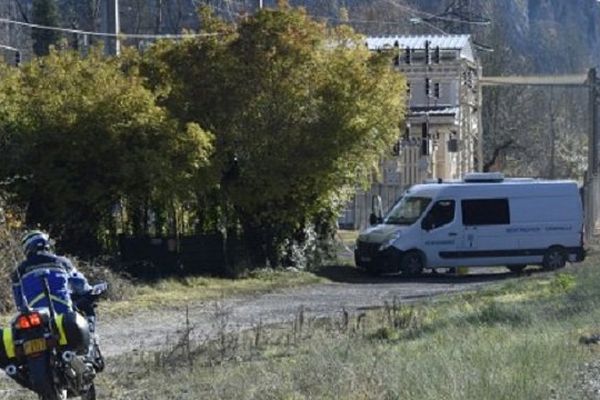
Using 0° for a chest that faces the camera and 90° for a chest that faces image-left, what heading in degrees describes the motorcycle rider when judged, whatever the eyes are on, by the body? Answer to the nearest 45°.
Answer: approximately 180°

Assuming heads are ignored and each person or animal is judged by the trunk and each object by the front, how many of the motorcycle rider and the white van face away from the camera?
1

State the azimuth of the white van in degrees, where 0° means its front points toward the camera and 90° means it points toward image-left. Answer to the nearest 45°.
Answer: approximately 45°

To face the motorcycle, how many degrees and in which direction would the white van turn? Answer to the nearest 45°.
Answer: approximately 45° to its left
